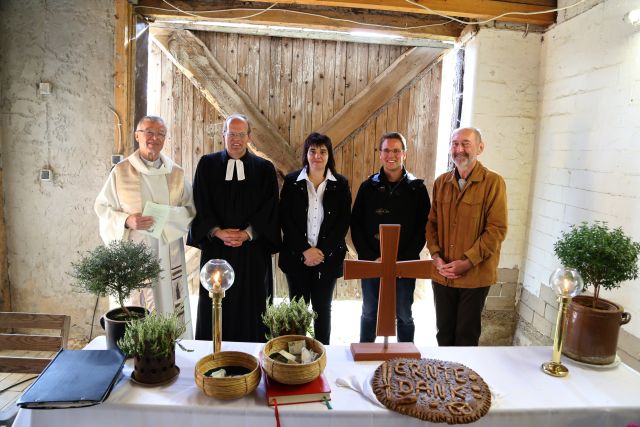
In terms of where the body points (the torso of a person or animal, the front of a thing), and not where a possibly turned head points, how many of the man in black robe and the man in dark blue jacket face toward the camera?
2

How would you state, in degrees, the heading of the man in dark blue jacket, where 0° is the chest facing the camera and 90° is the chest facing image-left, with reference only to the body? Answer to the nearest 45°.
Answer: approximately 0°

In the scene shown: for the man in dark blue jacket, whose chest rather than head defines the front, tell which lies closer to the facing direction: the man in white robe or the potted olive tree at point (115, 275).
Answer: the potted olive tree

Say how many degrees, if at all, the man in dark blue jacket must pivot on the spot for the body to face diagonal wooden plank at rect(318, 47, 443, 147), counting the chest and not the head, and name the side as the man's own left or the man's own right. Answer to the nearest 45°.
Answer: approximately 180°

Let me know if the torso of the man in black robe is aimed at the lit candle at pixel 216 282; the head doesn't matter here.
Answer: yes

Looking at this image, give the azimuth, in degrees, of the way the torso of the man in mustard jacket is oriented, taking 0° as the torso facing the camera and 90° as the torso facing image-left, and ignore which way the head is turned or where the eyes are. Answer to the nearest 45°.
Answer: approximately 45°

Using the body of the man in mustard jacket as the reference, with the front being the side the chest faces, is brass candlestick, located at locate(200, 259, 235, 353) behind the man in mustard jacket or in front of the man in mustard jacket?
in front

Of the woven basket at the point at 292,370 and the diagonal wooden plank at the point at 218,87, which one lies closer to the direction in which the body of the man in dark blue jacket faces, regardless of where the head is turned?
the woven basket

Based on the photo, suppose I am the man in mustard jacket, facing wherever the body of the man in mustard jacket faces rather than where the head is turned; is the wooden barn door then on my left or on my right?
on my right

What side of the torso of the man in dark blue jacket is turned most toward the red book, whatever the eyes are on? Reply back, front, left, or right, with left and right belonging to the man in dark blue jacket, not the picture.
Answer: front
